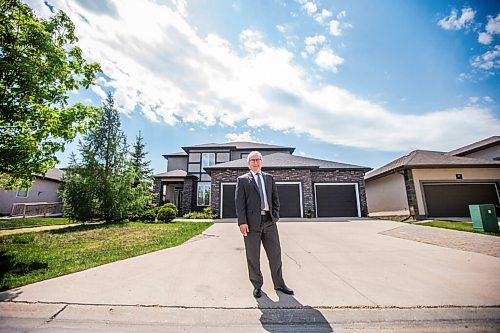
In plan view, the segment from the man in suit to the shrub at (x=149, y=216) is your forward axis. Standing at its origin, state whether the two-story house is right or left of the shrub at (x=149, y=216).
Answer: right

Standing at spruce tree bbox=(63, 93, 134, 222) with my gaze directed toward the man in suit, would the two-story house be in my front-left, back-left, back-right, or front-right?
front-left

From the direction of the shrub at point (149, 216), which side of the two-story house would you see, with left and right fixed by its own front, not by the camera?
right

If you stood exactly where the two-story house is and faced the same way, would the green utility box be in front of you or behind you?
in front

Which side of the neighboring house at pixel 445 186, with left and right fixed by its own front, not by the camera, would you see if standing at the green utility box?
front

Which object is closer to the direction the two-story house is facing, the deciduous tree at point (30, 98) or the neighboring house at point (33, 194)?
the deciduous tree

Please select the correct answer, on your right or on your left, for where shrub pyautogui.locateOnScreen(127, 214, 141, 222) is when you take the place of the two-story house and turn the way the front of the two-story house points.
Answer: on your right

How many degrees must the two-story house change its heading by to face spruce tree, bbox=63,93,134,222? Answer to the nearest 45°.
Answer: approximately 90° to its right

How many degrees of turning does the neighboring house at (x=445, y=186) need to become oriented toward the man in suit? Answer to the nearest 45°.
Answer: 0° — it already faces them

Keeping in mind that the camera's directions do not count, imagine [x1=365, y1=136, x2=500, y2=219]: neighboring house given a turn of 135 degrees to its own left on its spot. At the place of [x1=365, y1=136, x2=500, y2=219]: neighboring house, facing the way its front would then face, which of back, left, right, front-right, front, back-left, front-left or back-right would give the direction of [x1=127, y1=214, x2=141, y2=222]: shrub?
back

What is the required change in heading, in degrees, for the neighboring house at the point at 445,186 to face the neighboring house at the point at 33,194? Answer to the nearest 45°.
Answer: approximately 45° to its right

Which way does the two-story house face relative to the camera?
toward the camera

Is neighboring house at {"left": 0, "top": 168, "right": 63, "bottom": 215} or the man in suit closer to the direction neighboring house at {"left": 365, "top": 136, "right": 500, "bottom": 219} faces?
the man in suit

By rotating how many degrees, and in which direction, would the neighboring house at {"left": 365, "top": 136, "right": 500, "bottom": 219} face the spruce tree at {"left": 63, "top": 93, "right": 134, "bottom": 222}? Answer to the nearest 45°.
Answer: approximately 45° to its right

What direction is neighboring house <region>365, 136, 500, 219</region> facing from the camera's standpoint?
toward the camera

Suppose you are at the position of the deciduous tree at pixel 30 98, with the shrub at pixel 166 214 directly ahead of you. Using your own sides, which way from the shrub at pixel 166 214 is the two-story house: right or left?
right

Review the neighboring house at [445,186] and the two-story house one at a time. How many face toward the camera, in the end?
2

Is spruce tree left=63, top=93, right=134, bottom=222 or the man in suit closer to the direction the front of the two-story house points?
the man in suit

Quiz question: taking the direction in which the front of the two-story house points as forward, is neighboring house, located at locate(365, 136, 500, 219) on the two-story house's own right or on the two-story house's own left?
on the two-story house's own left

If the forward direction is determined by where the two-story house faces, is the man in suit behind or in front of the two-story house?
in front
